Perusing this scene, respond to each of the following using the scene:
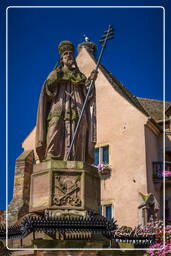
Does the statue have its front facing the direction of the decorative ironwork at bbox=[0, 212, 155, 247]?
yes

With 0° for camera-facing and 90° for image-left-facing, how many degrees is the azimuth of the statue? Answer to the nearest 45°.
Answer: approximately 0°

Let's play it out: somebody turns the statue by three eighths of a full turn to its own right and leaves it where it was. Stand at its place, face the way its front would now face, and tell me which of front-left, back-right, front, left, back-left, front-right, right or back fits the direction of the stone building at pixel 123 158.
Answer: front-right
